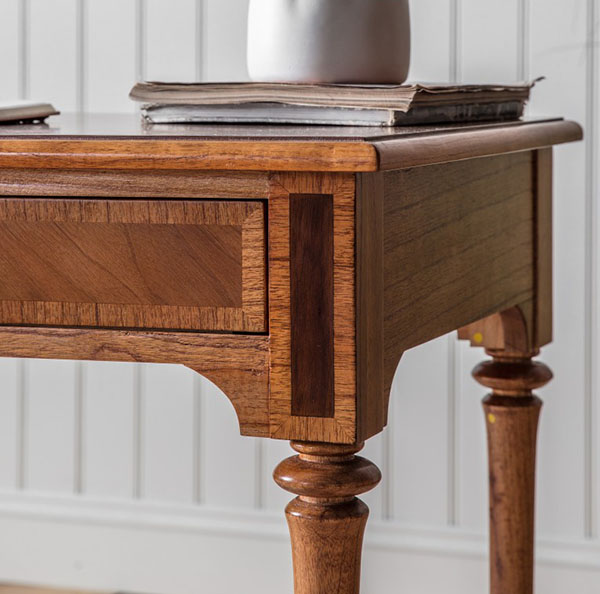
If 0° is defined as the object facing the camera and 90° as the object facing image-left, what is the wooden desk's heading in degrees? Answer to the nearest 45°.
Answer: approximately 0°
